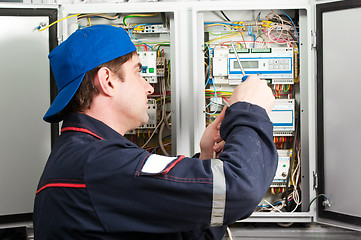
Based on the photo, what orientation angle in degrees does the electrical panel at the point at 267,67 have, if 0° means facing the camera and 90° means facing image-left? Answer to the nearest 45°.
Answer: approximately 0°

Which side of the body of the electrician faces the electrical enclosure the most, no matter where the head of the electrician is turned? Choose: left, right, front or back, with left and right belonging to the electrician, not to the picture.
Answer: front

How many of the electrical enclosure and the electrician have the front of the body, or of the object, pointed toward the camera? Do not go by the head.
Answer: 1

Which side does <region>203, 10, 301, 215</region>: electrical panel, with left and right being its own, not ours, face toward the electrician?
front

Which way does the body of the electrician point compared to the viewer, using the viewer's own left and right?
facing away from the viewer and to the right of the viewer

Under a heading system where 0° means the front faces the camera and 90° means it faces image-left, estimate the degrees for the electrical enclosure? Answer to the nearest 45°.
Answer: approximately 0°

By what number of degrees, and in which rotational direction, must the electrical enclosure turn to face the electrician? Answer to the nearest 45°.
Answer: approximately 45° to its right
